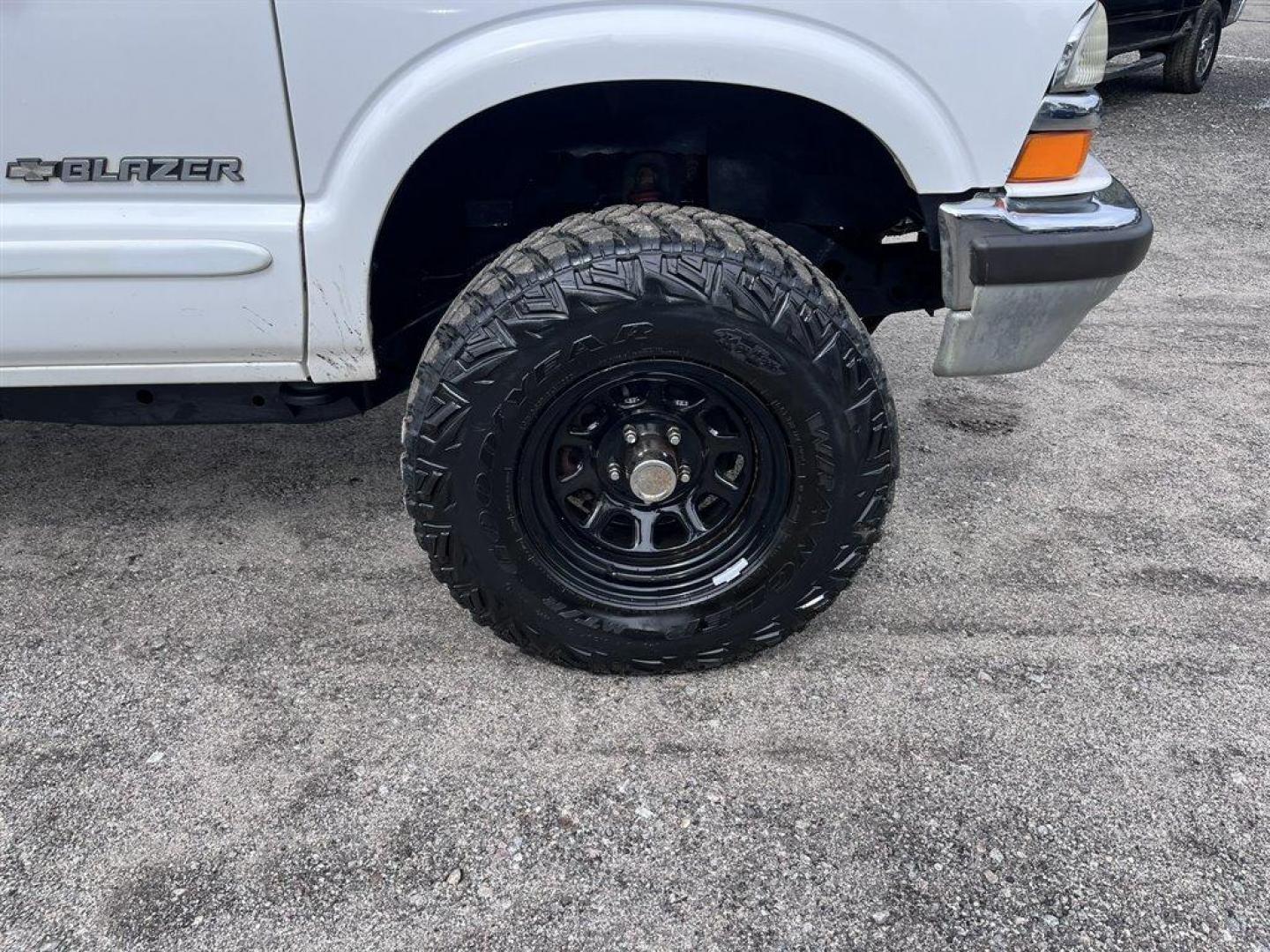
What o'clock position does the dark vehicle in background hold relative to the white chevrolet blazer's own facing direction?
The dark vehicle in background is roughly at 10 o'clock from the white chevrolet blazer.

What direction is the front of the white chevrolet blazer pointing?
to the viewer's right
